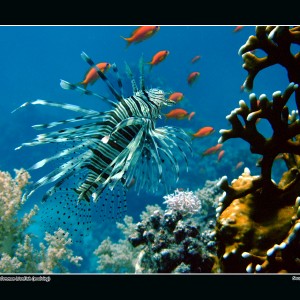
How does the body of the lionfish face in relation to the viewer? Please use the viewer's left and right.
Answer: facing to the right of the viewer

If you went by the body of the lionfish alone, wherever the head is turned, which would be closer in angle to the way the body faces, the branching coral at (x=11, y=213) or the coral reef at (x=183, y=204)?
the coral reef
